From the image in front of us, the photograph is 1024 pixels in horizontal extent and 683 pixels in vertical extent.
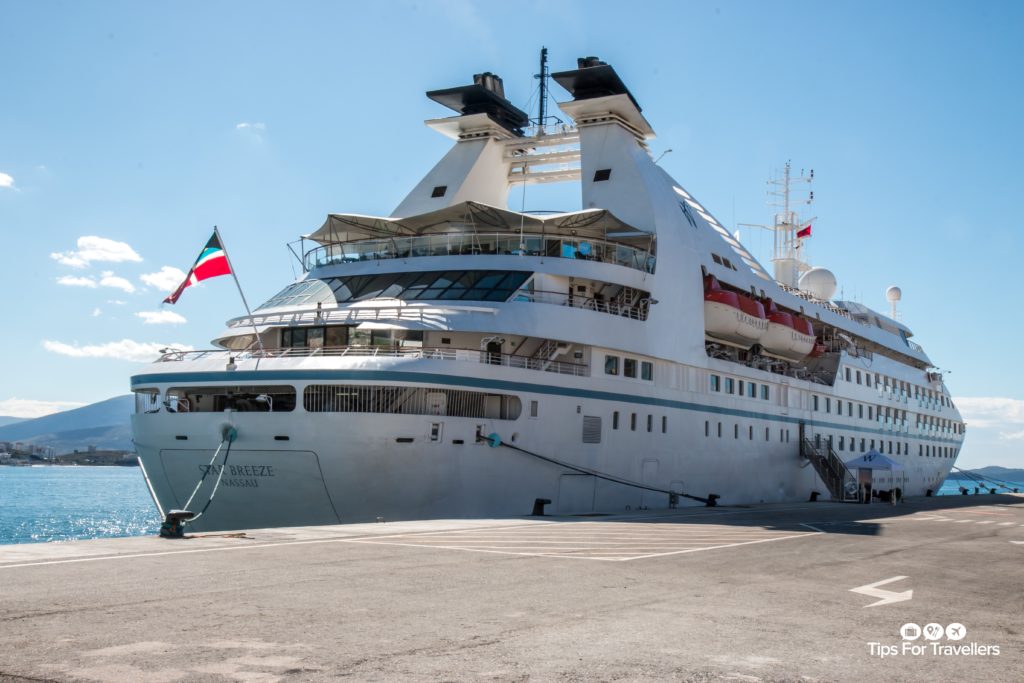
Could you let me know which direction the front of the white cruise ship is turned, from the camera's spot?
facing away from the viewer and to the right of the viewer
